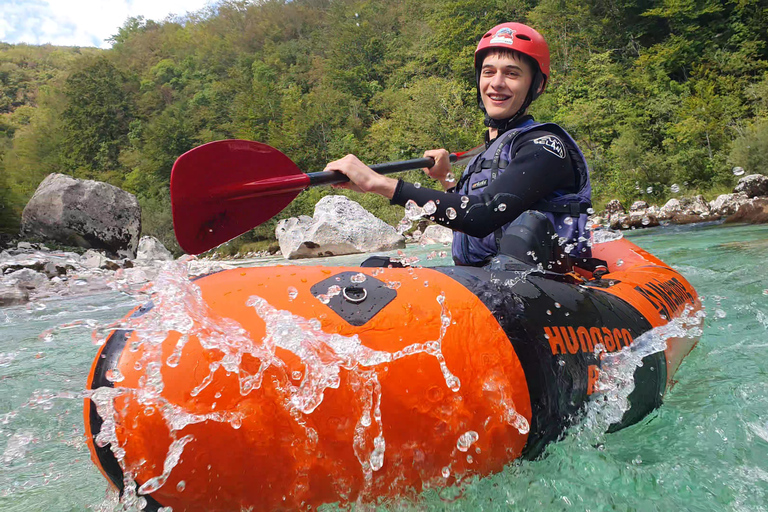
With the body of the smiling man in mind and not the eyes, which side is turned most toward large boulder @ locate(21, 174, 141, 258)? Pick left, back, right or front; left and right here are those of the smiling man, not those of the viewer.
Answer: right

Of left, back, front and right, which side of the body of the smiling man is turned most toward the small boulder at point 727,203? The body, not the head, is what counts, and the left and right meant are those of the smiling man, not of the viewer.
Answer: back

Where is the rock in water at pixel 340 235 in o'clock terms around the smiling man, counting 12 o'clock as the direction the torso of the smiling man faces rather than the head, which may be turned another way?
The rock in water is roughly at 4 o'clock from the smiling man.

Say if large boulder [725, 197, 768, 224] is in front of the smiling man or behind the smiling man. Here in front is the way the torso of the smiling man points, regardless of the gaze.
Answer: behind

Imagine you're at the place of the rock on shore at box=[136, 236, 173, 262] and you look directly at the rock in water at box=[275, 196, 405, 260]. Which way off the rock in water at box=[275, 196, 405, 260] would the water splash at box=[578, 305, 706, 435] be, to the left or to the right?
right

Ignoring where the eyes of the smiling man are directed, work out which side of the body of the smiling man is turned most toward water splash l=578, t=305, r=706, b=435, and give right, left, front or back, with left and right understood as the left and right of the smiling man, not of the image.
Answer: left

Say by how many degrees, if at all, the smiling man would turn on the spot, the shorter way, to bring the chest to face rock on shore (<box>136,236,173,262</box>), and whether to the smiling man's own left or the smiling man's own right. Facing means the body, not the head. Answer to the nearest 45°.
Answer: approximately 90° to the smiling man's own right

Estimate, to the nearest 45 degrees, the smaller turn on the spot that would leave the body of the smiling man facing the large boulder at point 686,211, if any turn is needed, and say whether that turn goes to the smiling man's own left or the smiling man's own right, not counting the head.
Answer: approximately 180°

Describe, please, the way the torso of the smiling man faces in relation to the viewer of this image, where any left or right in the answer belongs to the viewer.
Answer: facing the viewer and to the left of the viewer

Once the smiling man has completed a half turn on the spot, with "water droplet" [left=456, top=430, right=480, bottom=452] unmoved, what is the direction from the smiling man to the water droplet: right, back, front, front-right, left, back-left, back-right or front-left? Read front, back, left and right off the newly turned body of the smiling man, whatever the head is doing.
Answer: back-right
